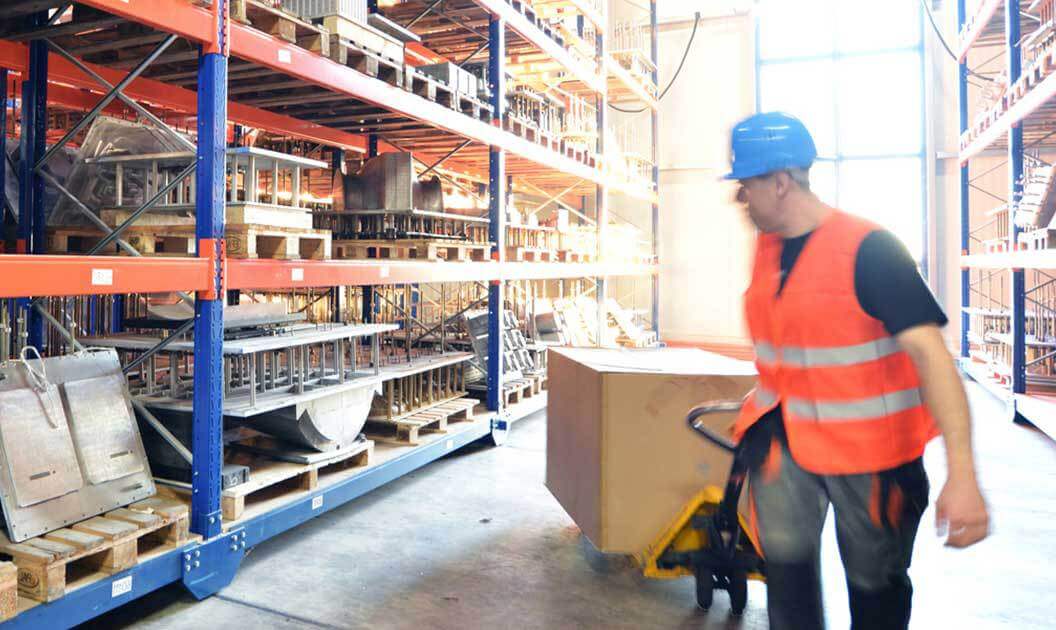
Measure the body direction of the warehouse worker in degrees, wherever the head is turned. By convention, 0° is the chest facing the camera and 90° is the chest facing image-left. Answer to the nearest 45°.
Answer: approximately 45°

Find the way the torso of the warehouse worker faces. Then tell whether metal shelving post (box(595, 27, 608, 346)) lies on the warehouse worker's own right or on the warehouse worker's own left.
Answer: on the warehouse worker's own right

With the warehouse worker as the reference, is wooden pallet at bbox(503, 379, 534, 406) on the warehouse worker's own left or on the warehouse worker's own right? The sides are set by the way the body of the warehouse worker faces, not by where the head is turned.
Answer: on the warehouse worker's own right

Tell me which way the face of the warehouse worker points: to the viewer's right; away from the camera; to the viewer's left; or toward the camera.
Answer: to the viewer's left
